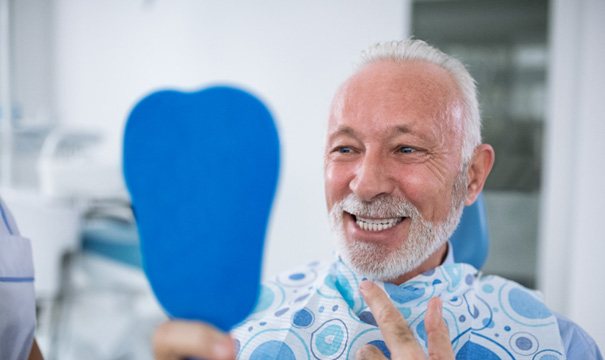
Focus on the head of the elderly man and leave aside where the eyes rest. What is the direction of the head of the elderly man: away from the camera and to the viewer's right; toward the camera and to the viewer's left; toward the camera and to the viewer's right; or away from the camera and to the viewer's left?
toward the camera and to the viewer's left

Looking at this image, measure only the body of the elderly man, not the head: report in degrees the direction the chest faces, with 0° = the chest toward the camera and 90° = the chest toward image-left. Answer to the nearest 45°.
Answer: approximately 45°
